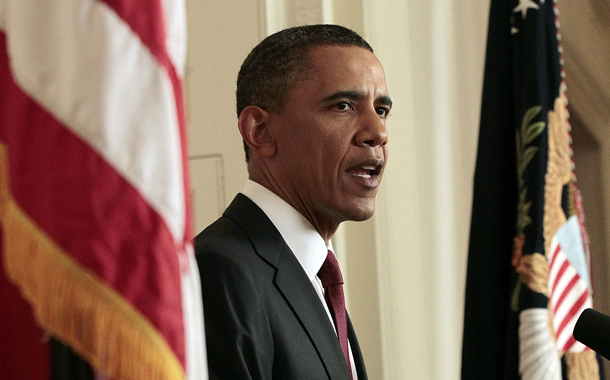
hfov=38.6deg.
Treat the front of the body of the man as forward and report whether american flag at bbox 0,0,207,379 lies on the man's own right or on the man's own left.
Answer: on the man's own right

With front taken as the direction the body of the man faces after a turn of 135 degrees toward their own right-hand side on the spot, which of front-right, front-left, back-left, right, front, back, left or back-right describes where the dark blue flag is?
back-right

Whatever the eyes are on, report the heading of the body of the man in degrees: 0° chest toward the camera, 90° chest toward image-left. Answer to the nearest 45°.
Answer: approximately 315°
